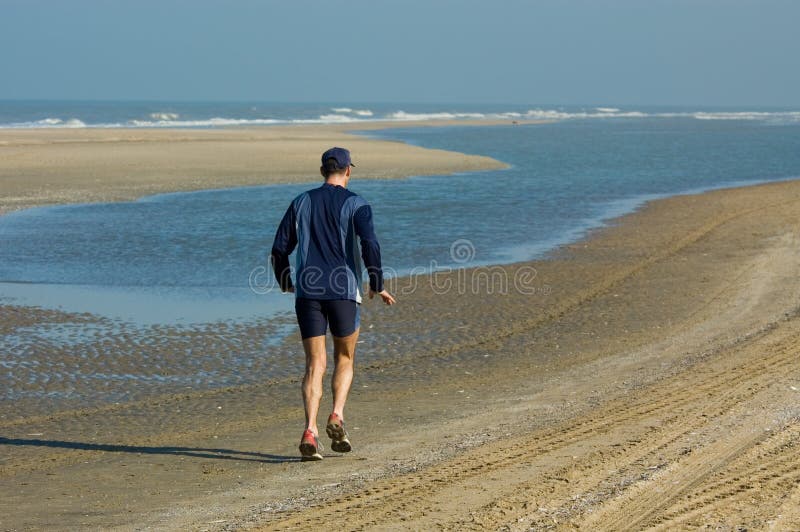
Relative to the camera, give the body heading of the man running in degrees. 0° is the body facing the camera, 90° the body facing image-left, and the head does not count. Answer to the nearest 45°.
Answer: approximately 180°
